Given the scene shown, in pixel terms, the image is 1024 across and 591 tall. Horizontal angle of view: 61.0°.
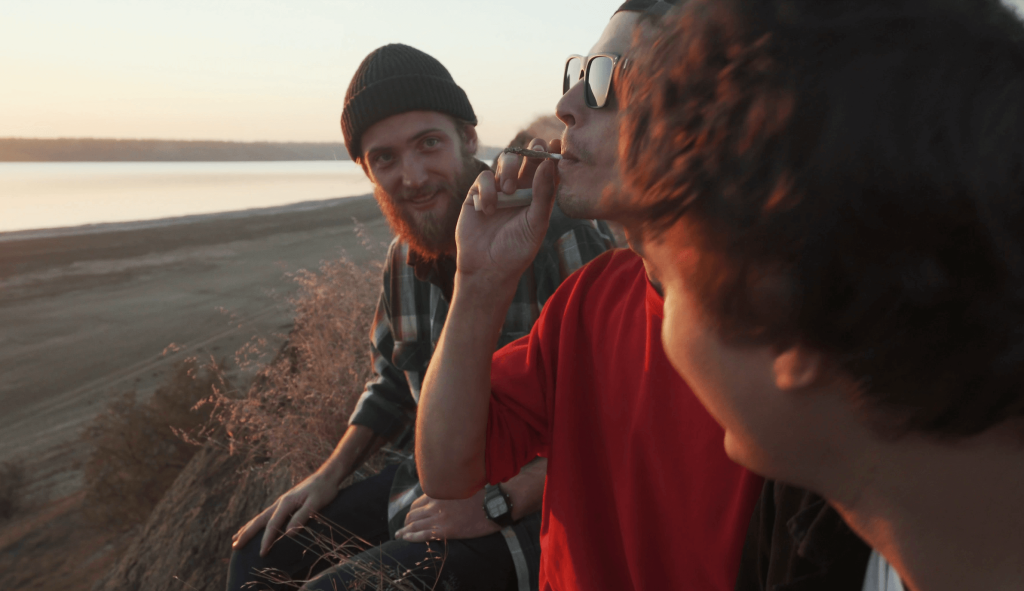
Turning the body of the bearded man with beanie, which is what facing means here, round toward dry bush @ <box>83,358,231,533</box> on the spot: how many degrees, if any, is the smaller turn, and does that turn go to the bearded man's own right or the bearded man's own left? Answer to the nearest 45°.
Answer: approximately 90° to the bearded man's own right

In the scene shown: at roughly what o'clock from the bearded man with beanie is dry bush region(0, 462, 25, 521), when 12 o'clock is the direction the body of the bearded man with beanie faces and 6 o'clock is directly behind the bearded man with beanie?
The dry bush is roughly at 3 o'clock from the bearded man with beanie.

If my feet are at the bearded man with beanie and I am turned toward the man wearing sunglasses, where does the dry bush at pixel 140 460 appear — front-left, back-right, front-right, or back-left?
back-right

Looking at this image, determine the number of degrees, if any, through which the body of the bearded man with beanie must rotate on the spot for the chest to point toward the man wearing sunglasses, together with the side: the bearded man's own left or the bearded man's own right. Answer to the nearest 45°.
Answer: approximately 45° to the bearded man's own left
